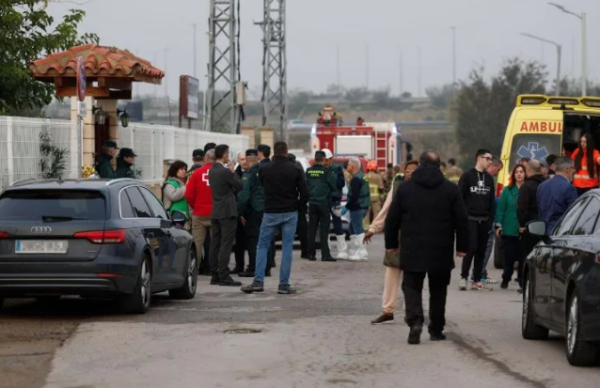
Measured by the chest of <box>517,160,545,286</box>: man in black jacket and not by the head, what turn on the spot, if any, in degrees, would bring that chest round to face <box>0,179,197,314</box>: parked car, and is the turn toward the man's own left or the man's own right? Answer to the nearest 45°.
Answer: approximately 45° to the man's own left

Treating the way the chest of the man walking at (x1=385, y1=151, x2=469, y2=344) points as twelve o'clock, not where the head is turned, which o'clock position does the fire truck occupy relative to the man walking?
The fire truck is roughly at 12 o'clock from the man walking.

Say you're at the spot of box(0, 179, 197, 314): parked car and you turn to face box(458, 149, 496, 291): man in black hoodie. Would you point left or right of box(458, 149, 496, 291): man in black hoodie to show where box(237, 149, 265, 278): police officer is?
left

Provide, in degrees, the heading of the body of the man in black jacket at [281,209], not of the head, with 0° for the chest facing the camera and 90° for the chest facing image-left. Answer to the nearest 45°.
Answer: approximately 180°

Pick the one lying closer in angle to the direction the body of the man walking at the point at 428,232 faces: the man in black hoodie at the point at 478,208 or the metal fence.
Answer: the man in black hoodie

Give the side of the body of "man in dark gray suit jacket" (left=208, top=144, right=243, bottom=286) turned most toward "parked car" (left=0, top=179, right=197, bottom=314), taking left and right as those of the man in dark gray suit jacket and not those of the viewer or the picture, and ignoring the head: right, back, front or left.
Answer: back

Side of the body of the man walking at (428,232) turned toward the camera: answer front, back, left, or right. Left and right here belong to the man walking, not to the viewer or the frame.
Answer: back

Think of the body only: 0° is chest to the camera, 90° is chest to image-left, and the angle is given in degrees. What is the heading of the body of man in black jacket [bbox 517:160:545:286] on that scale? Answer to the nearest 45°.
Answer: approximately 90°

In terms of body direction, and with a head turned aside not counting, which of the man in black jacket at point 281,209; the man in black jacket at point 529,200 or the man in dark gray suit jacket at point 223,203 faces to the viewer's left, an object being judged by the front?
the man in black jacket at point 529,200

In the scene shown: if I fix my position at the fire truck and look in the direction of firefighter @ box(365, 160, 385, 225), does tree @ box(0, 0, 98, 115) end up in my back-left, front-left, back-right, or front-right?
front-right

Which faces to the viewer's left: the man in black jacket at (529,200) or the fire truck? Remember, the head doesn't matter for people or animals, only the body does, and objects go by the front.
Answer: the man in black jacket

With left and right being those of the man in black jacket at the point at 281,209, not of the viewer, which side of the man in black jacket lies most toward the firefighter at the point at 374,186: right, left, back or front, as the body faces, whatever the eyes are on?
front
